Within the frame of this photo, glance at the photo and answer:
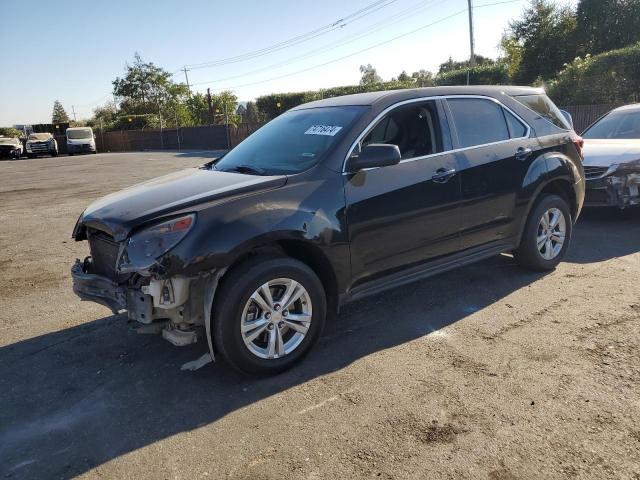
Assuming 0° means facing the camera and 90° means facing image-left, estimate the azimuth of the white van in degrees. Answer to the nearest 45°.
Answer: approximately 0°

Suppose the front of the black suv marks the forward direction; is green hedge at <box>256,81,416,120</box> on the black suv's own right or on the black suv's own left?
on the black suv's own right

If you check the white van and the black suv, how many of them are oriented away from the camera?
0

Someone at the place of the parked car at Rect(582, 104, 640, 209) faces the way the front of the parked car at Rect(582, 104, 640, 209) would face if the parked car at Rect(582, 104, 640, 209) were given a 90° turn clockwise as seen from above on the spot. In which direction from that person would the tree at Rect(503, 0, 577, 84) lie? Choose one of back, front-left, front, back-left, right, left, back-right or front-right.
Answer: front-right

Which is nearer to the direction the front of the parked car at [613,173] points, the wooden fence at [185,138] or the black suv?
the black suv

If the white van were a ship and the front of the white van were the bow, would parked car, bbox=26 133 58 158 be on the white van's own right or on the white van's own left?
on the white van's own right

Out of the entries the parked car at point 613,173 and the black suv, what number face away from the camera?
0

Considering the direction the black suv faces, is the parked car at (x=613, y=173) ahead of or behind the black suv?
behind

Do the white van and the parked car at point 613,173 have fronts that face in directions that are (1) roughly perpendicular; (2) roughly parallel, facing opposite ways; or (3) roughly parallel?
roughly perpendicular

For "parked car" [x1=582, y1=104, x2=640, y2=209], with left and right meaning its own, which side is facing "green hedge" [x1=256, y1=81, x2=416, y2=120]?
right
